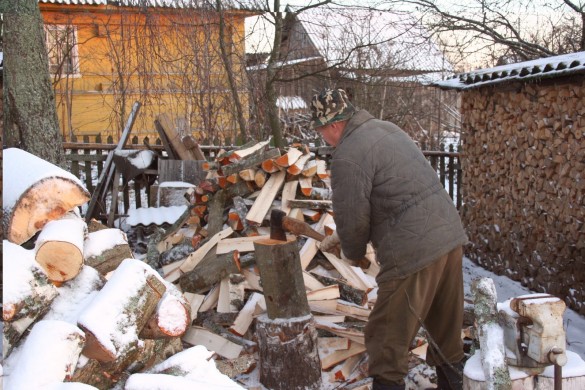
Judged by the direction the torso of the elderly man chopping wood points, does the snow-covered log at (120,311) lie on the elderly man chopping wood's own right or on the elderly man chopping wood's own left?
on the elderly man chopping wood's own left

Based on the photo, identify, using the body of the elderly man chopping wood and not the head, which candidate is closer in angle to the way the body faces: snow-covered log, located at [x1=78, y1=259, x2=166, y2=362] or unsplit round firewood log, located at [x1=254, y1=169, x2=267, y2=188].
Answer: the unsplit round firewood log

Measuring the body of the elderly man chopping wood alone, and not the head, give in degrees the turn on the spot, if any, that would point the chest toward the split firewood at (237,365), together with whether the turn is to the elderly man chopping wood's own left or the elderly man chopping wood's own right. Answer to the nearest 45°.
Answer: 0° — they already face it

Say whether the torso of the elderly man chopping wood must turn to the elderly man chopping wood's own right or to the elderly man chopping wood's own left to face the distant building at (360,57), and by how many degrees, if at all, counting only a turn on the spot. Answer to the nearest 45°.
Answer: approximately 45° to the elderly man chopping wood's own right

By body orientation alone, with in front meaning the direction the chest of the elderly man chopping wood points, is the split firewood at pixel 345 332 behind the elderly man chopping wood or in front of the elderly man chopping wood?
in front

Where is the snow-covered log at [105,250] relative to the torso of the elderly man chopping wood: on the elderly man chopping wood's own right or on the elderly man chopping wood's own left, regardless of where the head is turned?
on the elderly man chopping wood's own left

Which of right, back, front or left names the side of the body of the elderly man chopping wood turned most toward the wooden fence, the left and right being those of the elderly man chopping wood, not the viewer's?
front

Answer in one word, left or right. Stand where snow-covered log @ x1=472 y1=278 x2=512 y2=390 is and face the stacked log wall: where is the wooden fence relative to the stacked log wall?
left

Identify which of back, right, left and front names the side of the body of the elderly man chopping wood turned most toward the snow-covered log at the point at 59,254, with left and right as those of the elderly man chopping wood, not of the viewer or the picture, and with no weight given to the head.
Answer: left

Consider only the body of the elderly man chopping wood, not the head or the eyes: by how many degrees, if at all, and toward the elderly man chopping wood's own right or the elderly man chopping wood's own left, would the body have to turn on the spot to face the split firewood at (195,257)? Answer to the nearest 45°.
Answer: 0° — they already face it

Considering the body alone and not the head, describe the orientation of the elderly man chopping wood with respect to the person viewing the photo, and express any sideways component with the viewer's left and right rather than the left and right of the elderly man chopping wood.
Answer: facing away from the viewer and to the left of the viewer

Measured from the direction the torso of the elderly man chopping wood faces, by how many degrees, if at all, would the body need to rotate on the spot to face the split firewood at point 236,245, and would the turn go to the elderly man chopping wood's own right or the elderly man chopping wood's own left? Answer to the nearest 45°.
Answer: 0° — they already face it

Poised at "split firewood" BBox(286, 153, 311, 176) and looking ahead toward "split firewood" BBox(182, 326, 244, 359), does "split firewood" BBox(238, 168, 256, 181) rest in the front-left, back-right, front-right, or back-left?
front-right

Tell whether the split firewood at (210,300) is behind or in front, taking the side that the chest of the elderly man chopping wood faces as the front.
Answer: in front

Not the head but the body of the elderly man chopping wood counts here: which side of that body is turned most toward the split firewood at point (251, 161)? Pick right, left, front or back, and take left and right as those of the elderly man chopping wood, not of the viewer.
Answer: front
